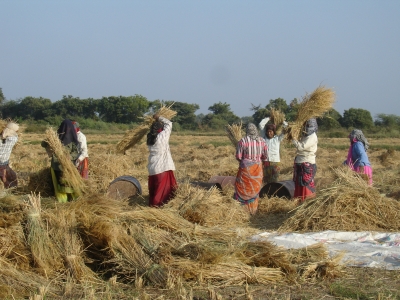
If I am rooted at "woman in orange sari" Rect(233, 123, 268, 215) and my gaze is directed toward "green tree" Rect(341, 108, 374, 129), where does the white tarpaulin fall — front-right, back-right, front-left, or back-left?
back-right

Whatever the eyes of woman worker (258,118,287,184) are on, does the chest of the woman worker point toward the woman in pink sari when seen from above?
no

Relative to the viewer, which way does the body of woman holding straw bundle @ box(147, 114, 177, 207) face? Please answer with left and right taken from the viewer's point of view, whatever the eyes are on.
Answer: facing away from the viewer and to the left of the viewer

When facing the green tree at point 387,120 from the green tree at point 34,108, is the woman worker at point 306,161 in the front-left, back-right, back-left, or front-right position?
front-right

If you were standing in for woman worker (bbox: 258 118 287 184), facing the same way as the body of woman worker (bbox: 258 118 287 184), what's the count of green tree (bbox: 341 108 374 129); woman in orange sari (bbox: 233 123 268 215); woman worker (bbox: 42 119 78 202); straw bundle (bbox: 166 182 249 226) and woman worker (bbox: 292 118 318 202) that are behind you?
1

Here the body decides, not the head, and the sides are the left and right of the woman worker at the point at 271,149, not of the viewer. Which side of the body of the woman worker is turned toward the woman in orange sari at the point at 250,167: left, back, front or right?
front

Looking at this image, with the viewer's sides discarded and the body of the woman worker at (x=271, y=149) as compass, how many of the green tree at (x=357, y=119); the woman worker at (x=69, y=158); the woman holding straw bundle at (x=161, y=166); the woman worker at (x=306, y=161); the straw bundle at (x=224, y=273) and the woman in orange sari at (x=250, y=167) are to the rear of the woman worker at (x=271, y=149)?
1

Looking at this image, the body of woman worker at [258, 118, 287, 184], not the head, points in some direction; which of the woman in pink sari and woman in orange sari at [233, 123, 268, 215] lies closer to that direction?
the woman in orange sari

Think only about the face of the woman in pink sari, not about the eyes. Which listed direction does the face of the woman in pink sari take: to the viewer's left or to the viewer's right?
to the viewer's left

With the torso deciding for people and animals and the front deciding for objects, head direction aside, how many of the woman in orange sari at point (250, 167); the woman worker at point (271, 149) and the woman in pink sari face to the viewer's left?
1

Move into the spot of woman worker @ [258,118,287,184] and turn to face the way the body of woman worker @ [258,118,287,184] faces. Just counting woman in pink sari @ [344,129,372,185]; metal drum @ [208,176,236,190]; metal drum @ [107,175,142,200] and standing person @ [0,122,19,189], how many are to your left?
1

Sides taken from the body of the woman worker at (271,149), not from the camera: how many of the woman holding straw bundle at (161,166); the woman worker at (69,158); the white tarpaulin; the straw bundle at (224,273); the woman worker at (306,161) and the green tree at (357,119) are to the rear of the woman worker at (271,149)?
1

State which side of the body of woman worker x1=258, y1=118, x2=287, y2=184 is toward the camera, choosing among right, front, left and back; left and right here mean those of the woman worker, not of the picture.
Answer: front
